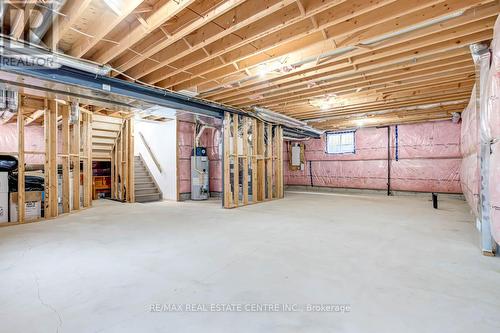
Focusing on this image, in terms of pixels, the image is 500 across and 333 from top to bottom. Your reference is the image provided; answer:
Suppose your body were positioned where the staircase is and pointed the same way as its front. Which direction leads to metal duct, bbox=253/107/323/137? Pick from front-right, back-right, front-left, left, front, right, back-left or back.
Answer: front-left
